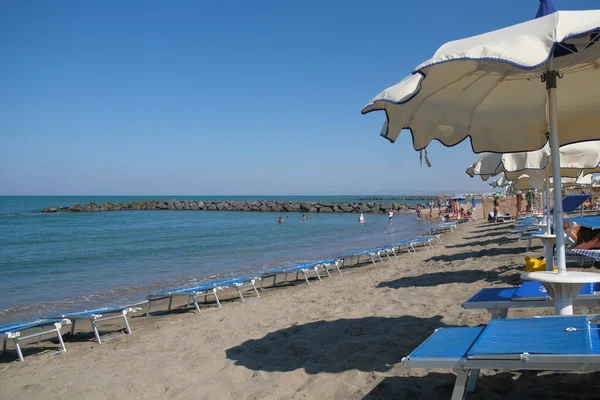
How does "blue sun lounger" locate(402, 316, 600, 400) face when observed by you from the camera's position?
facing to the left of the viewer

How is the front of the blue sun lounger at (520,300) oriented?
to the viewer's left

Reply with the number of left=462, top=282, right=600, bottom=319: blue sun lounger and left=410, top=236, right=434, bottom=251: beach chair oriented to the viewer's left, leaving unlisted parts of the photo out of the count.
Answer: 2

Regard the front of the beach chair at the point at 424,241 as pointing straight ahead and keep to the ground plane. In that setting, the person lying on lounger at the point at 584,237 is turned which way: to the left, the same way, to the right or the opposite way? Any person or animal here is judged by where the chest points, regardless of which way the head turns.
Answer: the same way

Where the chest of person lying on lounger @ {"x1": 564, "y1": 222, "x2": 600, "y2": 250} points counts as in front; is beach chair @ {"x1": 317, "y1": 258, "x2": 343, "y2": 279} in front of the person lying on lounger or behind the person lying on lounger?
in front

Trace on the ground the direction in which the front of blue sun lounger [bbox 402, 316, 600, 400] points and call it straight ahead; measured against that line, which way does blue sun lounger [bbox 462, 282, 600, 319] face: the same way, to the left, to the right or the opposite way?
the same way

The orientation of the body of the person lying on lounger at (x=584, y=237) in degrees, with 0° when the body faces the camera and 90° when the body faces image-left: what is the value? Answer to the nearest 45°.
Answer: approximately 90°

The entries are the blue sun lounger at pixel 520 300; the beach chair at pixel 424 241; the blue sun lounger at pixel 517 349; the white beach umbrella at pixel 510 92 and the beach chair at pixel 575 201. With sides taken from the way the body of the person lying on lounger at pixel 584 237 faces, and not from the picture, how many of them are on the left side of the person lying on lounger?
3

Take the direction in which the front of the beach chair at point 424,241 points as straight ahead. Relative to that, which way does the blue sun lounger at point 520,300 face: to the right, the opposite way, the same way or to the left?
the same way

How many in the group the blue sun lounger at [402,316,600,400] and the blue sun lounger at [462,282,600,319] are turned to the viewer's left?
2

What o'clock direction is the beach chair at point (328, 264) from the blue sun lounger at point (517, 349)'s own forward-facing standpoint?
The beach chair is roughly at 2 o'clock from the blue sun lounger.

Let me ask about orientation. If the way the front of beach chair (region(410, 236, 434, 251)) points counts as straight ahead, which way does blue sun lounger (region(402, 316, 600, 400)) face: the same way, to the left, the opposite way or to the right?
the same way

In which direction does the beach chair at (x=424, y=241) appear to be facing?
to the viewer's left
